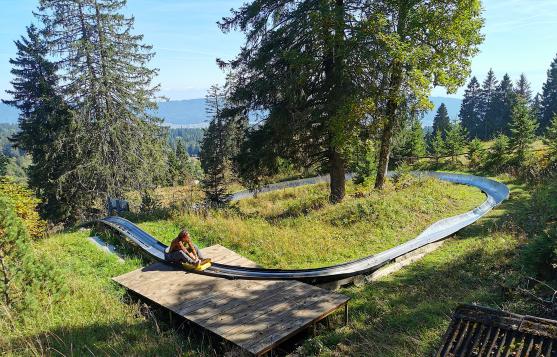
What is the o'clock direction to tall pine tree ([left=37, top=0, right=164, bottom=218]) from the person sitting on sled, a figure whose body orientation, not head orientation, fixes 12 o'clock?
The tall pine tree is roughly at 7 o'clock from the person sitting on sled.

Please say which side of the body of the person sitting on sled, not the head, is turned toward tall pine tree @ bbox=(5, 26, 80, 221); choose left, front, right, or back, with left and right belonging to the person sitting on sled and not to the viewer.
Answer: back

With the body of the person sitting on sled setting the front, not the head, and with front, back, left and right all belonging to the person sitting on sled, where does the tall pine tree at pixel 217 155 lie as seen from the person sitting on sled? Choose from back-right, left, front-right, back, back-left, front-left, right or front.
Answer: back-left

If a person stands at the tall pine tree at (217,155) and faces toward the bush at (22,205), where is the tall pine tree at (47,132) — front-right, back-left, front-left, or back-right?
front-right

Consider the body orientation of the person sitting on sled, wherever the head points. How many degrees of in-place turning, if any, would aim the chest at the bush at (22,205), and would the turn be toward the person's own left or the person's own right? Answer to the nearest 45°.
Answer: approximately 180°

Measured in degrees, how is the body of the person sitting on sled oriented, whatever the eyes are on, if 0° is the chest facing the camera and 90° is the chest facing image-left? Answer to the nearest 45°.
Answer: approximately 315°
